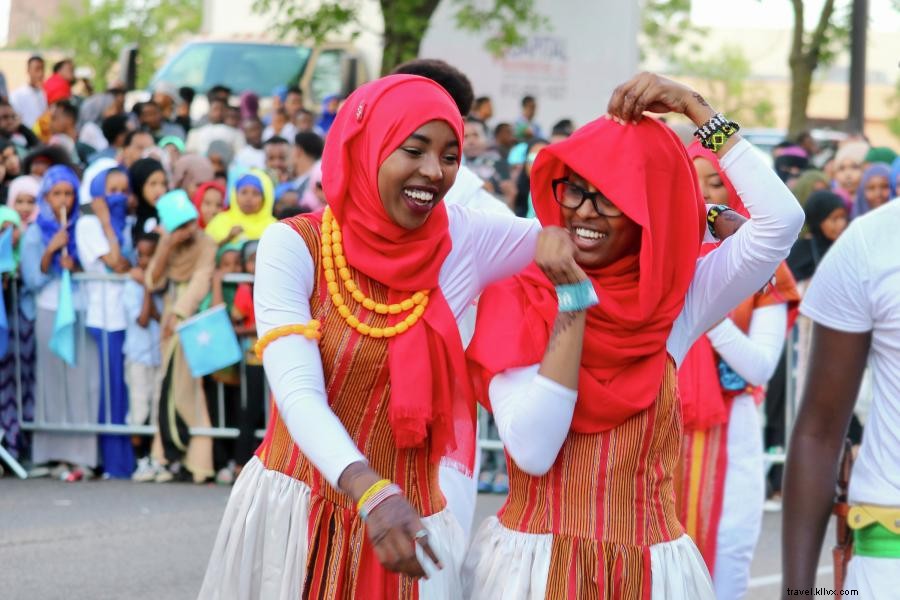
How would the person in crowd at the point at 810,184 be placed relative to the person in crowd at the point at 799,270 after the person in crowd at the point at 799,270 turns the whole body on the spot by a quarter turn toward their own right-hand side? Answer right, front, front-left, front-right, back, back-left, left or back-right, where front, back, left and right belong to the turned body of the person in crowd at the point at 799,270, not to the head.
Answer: back-right

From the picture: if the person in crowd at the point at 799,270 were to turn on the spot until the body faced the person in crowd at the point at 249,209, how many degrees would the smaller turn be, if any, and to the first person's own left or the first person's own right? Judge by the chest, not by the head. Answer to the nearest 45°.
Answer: approximately 135° to the first person's own right

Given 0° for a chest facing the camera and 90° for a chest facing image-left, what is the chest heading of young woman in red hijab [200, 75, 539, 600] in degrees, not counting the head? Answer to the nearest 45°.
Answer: approximately 315°

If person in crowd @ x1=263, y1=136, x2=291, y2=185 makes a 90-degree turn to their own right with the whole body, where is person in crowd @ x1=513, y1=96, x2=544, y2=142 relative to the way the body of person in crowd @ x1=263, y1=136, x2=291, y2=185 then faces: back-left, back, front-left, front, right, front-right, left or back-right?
back-right

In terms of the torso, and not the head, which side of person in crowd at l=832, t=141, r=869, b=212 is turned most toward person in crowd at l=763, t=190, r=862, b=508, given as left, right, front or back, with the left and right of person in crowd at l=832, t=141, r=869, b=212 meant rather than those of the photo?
front

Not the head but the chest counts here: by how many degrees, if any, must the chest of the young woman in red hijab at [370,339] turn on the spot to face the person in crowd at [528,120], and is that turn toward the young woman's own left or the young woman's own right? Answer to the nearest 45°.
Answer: approximately 135° to the young woman's own left

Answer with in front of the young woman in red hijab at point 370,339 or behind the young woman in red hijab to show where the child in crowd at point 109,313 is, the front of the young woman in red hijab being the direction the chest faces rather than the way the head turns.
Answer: behind

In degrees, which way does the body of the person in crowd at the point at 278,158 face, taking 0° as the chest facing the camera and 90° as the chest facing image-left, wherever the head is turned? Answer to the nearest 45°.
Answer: approximately 0°

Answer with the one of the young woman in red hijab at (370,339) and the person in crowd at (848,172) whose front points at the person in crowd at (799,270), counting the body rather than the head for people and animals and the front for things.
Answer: the person in crowd at (848,172)

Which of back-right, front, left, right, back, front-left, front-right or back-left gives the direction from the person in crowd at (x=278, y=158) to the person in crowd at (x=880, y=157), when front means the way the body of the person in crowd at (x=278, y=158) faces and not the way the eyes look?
left

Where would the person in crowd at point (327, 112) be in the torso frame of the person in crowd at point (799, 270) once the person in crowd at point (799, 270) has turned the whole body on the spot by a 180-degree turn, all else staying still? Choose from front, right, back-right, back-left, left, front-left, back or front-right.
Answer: front

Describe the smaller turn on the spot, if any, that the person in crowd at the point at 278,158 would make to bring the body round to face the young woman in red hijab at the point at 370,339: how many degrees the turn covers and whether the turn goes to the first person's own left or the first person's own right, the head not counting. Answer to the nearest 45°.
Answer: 0° — they already face them

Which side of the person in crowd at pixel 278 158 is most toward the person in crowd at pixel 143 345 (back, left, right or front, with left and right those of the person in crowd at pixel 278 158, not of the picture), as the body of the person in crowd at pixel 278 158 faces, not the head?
front
